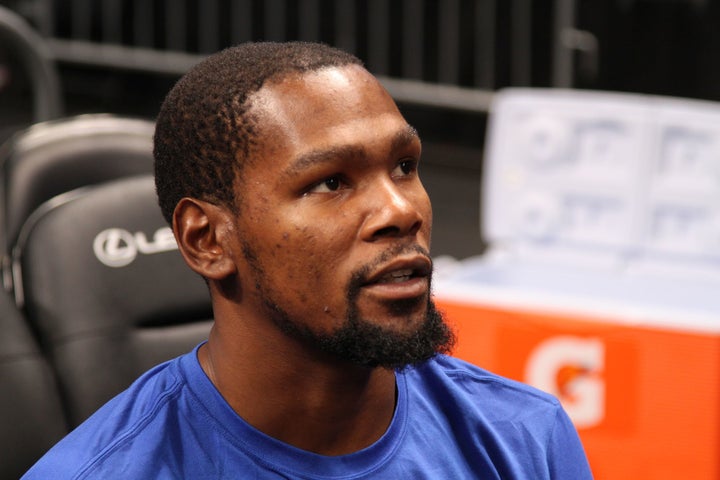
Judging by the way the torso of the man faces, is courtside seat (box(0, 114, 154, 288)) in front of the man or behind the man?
behind

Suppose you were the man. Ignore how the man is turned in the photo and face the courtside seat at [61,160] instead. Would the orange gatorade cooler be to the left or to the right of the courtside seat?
right

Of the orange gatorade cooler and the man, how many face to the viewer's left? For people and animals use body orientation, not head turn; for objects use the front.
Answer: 0

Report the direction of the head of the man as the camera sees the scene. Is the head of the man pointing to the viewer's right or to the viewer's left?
to the viewer's right

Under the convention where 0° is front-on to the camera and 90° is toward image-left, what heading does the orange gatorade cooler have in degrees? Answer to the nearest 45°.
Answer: approximately 0°

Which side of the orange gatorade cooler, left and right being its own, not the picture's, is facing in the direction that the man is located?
front

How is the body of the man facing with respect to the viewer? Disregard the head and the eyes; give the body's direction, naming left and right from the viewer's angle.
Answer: facing the viewer and to the right of the viewer

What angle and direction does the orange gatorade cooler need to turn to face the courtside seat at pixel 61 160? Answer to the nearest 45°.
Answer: approximately 45° to its right
